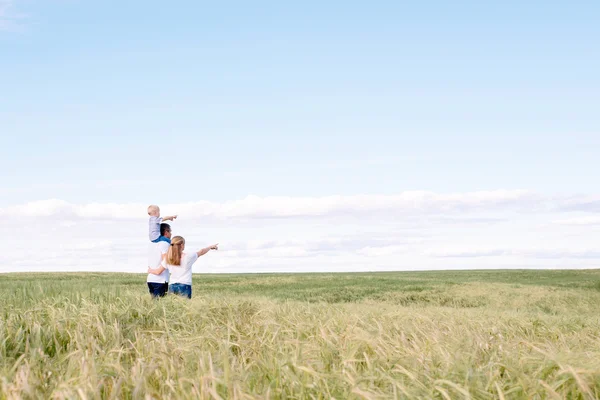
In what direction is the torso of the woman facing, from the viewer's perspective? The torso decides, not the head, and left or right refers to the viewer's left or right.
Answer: facing away from the viewer and to the right of the viewer
